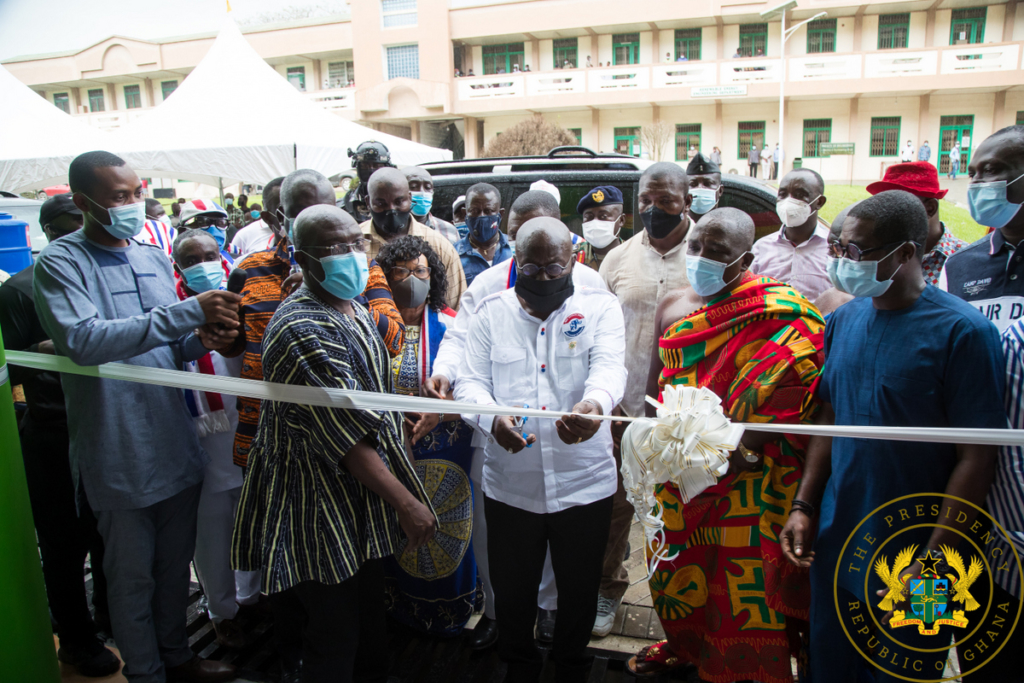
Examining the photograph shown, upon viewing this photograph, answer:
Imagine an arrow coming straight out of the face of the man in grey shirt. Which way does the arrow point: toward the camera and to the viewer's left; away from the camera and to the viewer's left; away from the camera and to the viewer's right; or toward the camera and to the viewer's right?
toward the camera and to the viewer's right

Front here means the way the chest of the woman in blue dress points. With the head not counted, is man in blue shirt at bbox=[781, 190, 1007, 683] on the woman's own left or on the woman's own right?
on the woman's own left

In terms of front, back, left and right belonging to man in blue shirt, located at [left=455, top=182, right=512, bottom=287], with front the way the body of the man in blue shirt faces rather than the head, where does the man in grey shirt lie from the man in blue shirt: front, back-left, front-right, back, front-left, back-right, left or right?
front-right

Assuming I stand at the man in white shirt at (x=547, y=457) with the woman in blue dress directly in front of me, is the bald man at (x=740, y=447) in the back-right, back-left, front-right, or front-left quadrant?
back-right

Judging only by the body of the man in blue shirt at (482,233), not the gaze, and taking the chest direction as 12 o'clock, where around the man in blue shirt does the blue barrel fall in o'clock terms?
The blue barrel is roughly at 3 o'clock from the man in blue shirt.

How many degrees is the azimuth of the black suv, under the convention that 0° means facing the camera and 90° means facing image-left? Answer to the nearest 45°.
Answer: approximately 270°

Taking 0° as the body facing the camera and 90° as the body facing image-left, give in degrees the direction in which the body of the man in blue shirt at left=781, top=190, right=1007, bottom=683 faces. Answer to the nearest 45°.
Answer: approximately 45°

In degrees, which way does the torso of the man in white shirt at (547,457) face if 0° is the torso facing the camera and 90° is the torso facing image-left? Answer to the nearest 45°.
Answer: approximately 0°

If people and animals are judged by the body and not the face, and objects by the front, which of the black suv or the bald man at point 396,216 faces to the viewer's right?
the black suv

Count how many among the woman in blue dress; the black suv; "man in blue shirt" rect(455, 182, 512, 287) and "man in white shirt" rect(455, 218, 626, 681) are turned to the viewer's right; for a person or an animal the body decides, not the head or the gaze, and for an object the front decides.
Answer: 1

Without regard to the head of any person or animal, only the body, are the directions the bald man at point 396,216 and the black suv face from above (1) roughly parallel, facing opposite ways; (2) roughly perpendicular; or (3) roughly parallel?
roughly perpendicular

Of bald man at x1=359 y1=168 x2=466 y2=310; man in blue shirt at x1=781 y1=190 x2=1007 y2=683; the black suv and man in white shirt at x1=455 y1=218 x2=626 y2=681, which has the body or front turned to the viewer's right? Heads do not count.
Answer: the black suv

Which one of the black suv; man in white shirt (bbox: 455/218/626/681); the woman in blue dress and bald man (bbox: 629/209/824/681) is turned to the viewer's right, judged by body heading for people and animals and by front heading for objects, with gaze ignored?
the black suv

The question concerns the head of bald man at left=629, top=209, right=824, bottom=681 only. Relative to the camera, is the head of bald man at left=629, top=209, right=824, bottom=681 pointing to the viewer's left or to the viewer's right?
to the viewer's left

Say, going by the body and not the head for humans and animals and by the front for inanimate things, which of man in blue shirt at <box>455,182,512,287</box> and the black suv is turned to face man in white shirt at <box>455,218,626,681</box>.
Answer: the man in blue shirt

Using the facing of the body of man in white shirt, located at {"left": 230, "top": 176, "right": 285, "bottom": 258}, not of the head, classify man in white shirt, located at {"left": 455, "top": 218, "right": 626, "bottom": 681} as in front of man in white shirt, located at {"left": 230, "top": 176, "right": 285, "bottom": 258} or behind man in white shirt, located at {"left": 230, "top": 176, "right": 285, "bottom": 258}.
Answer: in front
